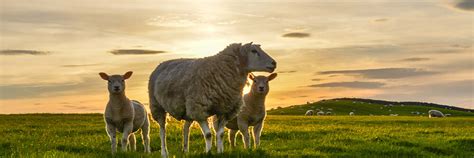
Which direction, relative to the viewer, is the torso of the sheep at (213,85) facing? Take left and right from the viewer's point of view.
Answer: facing to the right of the viewer

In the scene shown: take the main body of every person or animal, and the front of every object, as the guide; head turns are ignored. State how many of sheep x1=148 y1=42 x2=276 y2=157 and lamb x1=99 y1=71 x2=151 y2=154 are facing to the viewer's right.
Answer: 1

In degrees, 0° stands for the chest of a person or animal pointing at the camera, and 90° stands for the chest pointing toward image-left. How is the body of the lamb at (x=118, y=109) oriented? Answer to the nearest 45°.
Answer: approximately 45°

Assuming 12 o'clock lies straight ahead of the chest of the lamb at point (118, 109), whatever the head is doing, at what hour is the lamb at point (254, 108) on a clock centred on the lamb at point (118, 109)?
the lamb at point (254, 108) is roughly at 8 o'clock from the lamb at point (118, 109).

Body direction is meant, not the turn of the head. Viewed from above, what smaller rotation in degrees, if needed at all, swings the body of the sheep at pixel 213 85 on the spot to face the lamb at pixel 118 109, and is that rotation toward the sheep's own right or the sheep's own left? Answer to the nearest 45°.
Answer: approximately 135° to the sheep's own left

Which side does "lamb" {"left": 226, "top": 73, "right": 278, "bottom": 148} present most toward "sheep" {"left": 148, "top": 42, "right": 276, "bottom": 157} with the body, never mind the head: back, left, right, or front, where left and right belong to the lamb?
right

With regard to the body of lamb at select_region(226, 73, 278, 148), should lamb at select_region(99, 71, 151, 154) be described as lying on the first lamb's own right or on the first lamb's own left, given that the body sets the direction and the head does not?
on the first lamb's own right

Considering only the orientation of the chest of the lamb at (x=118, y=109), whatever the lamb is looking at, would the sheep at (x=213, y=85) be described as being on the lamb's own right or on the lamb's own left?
on the lamb's own left

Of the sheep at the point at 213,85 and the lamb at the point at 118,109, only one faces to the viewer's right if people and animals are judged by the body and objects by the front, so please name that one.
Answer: the sheep

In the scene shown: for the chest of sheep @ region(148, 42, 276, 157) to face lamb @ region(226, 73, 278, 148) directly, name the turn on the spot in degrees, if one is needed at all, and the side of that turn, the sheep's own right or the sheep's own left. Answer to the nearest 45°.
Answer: approximately 45° to the sheep's own left
